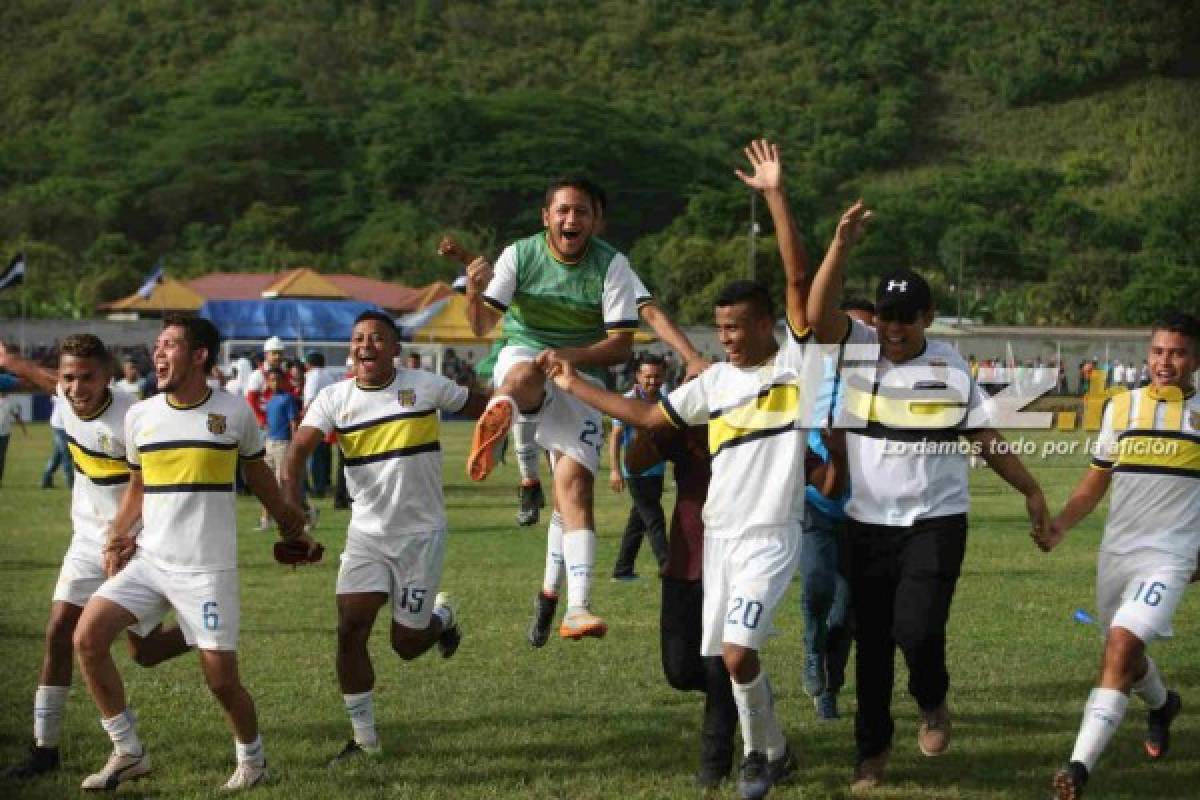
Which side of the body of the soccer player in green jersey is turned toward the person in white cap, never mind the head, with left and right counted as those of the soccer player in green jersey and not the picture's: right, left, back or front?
back

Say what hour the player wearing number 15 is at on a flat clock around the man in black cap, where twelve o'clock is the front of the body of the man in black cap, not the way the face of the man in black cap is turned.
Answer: The player wearing number 15 is roughly at 3 o'clock from the man in black cap.

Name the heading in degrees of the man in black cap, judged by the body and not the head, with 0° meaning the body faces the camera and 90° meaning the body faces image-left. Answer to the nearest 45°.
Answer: approximately 0°

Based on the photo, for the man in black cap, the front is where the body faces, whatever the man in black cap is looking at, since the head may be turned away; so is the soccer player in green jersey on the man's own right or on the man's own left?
on the man's own right

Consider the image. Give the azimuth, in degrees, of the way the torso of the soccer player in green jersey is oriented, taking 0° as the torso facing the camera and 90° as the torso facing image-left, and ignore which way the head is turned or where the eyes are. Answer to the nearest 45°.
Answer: approximately 0°

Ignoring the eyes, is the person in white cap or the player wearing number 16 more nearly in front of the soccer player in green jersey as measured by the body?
the player wearing number 16

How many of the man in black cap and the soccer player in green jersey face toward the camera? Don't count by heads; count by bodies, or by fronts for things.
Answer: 2
